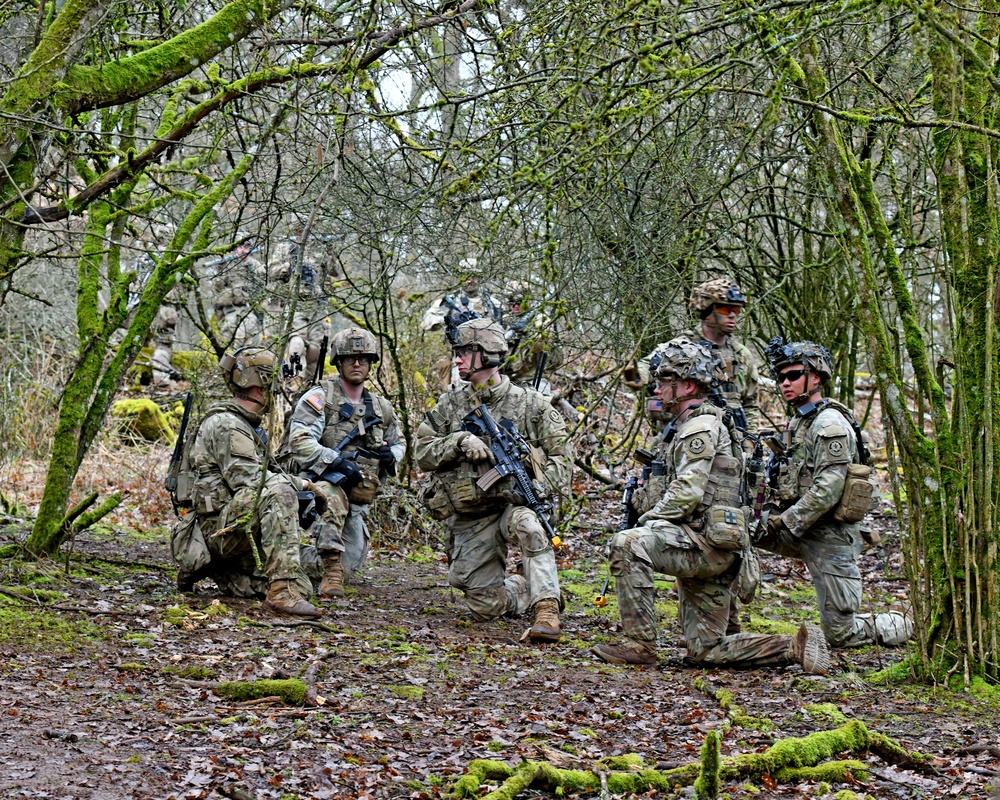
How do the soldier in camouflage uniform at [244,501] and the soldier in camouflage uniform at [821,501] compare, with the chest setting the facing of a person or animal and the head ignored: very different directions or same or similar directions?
very different directions

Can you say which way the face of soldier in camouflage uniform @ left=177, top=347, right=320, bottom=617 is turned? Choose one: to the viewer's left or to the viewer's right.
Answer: to the viewer's right

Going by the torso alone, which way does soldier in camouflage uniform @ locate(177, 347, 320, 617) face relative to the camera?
to the viewer's right

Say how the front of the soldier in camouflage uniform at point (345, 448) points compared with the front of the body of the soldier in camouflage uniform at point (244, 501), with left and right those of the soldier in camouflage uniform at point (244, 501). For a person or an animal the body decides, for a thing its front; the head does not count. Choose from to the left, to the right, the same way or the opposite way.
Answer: to the right

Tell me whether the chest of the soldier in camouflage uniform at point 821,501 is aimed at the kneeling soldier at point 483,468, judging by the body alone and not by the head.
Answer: yes

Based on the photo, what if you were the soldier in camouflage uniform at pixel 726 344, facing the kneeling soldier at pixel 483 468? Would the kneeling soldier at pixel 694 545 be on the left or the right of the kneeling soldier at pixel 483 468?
left

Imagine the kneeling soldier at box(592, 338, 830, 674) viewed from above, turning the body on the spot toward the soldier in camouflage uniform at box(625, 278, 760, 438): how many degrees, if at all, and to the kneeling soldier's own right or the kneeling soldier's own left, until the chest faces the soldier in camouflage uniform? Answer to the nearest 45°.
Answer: approximately 90° to the kneeling soldier's own right

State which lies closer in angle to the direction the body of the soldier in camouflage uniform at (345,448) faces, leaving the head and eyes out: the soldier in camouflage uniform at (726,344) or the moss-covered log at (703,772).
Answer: the moss-covered log

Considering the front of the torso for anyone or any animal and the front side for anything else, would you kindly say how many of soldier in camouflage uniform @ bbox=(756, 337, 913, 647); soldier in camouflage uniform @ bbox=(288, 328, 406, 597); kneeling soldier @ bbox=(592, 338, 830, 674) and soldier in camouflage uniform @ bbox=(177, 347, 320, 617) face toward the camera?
1

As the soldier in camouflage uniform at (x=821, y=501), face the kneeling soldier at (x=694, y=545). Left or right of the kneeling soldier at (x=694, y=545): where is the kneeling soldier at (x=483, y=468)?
right

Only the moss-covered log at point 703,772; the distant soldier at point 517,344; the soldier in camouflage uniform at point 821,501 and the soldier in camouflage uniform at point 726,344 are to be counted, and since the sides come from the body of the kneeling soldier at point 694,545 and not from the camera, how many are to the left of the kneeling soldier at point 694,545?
1

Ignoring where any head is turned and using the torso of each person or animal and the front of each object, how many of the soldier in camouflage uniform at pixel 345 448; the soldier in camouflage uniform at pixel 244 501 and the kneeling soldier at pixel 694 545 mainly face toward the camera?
1

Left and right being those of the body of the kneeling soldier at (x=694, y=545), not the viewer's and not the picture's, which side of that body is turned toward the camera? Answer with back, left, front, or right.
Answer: left

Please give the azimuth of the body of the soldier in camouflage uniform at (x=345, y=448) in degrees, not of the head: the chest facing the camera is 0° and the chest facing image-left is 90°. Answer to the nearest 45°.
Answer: approximately 0°

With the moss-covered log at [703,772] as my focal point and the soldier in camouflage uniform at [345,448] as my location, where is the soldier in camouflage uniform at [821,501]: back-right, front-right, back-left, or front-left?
front-left

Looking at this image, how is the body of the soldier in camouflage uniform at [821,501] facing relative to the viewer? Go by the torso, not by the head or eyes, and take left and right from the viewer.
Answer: facing to the left of the viewer

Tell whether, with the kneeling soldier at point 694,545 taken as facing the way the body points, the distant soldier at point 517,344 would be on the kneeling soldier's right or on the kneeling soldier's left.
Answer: on the kneeling soldier's right

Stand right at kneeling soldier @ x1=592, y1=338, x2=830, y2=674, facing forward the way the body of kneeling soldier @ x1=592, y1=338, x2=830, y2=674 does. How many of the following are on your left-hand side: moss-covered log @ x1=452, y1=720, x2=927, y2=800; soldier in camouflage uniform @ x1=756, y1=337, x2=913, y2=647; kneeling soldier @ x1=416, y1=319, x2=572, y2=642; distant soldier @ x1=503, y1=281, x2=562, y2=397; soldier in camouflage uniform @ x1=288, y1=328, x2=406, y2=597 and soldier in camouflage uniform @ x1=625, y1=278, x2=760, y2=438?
1

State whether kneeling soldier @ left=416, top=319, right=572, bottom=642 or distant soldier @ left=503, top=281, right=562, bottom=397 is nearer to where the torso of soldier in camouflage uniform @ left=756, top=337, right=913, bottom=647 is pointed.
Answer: the kneeling soldier

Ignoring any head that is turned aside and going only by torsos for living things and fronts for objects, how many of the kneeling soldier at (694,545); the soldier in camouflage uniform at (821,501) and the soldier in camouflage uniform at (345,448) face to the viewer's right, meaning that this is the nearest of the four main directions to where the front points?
0

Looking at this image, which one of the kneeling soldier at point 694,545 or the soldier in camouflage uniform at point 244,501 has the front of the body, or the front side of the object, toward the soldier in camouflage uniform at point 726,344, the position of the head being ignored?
the soldier in camouflage uniform at point 244,501
